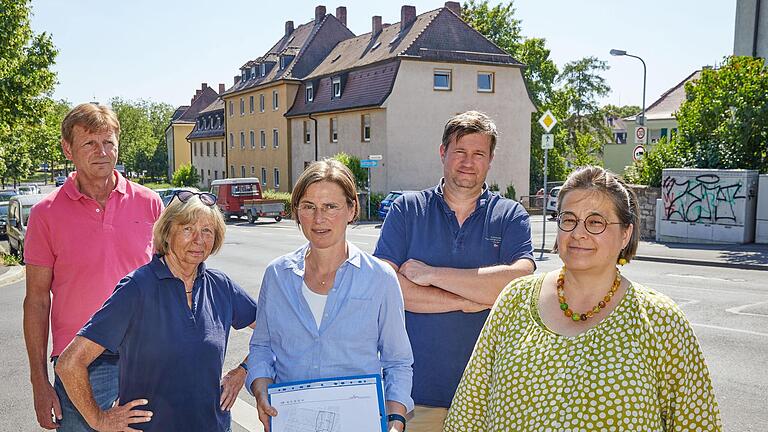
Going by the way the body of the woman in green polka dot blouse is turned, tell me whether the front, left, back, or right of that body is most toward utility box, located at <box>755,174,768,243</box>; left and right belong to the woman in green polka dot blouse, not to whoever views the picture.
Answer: back

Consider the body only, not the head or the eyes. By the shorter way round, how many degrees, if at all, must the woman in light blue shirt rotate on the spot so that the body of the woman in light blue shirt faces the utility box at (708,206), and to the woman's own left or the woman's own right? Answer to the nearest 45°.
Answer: approximately 135° to the woman's own left

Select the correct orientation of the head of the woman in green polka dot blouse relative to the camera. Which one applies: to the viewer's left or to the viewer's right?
to the viewer's left

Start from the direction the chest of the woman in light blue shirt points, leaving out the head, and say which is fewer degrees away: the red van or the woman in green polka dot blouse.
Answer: the woman in green polka dot blouse

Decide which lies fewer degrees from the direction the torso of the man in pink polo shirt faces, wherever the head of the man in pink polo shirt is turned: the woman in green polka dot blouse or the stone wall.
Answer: the woman in green polka dot blouse

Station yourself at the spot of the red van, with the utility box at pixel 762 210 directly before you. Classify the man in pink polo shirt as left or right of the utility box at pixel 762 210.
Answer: right

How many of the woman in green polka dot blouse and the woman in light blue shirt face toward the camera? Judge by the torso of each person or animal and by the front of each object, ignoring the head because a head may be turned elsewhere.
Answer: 2

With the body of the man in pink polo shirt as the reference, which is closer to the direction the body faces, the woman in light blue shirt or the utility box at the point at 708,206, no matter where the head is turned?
the woman in light blue shirt

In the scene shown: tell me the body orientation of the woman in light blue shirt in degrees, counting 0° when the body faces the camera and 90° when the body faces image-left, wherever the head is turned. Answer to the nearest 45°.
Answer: approximately 0°
